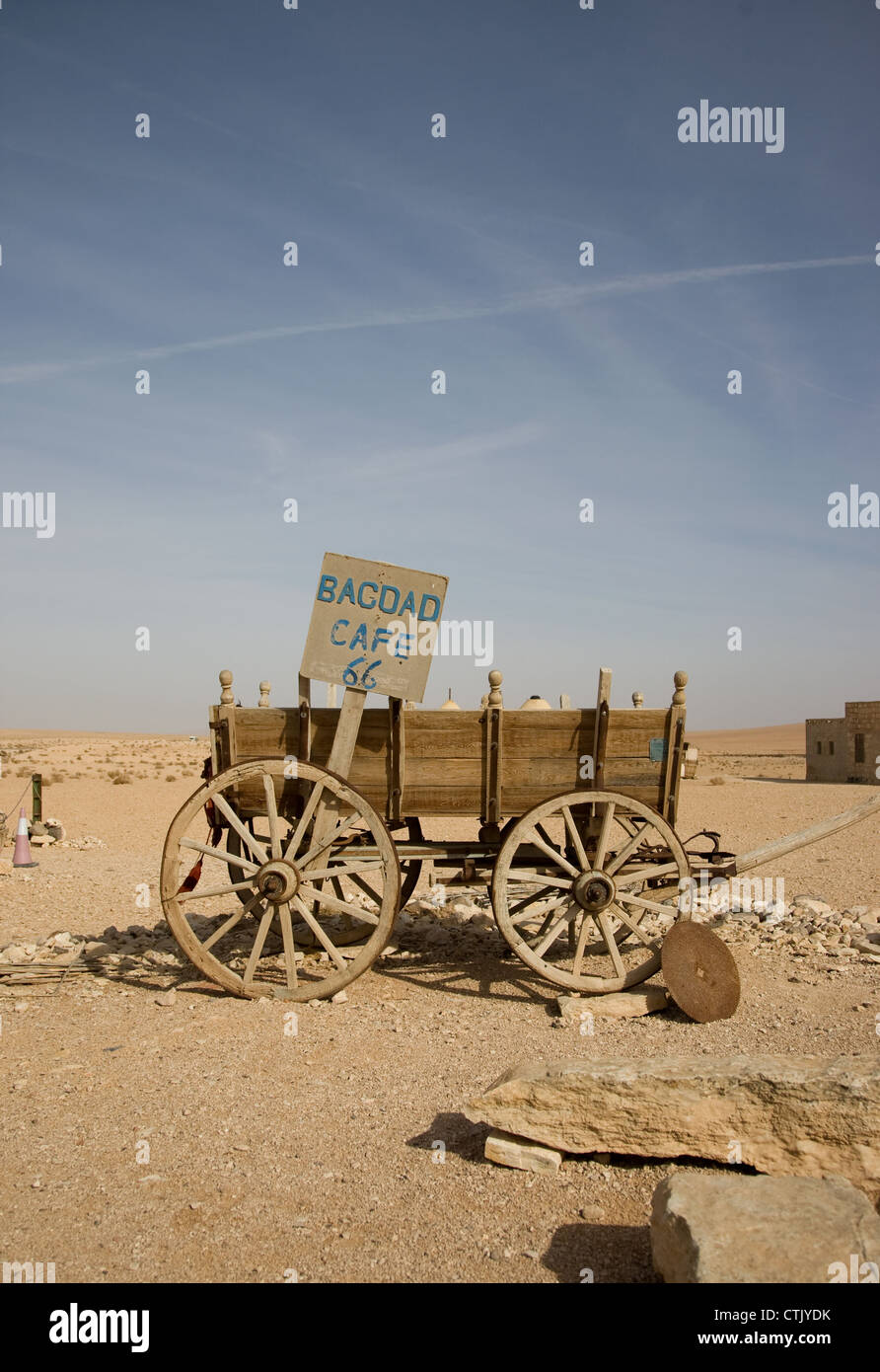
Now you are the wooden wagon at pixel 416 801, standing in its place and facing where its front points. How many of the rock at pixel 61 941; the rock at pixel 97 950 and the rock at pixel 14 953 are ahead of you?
0

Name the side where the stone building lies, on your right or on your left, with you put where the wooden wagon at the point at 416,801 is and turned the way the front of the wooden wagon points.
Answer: on your left

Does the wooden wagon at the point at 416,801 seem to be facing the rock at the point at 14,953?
no

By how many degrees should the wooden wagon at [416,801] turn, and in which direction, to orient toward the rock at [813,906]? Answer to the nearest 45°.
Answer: approximately 45° to its left

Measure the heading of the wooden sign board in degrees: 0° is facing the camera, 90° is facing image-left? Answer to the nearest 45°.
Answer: approximately 0°

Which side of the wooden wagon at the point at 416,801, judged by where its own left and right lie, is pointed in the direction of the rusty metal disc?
front

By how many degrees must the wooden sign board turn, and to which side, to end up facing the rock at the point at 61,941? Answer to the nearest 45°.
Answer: approximately 135° to its right

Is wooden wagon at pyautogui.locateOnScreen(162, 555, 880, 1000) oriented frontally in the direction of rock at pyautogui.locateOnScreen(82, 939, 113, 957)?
no

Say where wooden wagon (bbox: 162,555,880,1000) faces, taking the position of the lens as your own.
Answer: facing to the right of the viewer

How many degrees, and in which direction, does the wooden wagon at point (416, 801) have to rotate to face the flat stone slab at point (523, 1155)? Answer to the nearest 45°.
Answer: approximately 90° to its right
